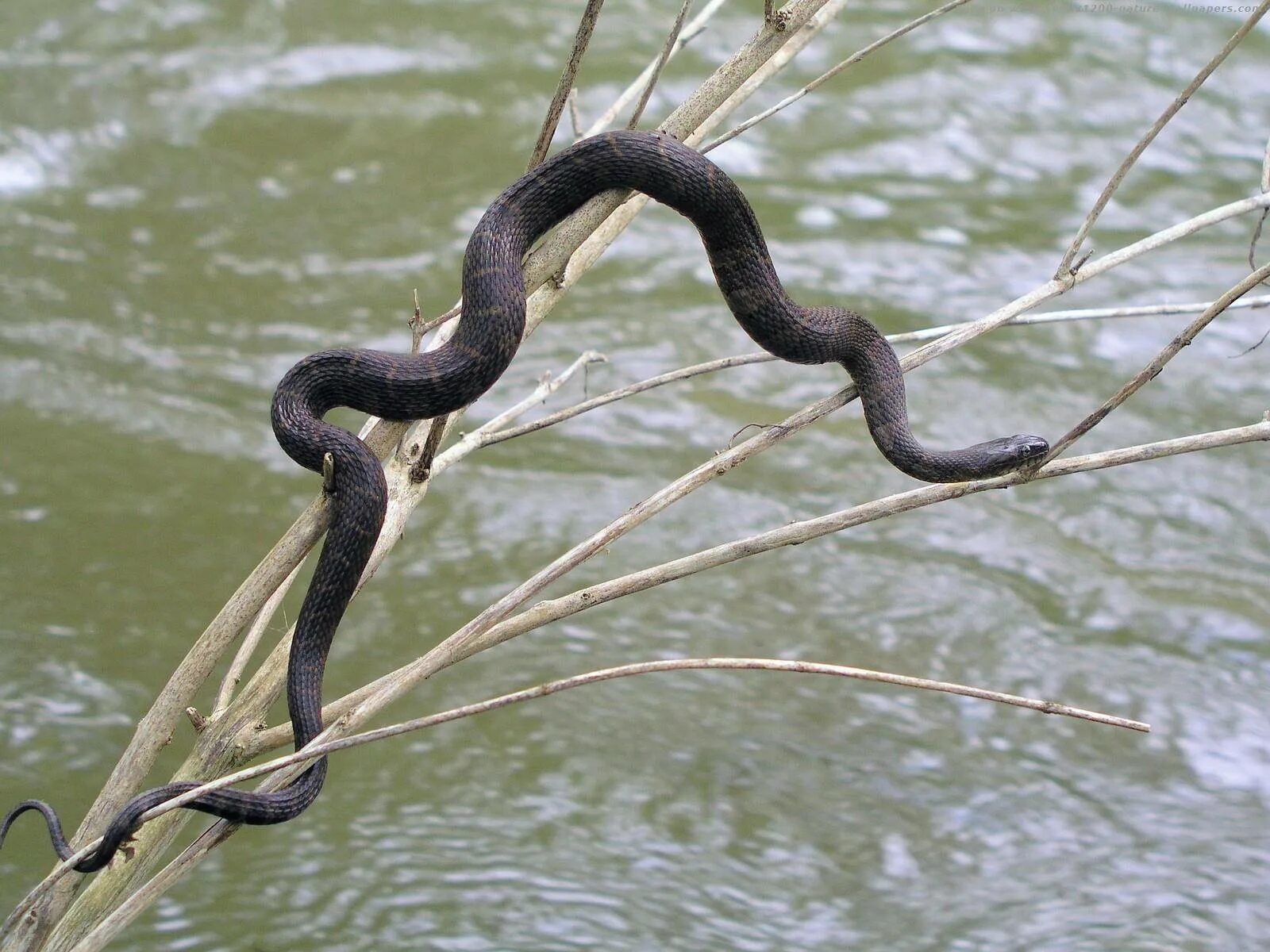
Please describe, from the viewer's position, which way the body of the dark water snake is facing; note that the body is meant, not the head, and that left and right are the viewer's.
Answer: facing to the right of the viewer

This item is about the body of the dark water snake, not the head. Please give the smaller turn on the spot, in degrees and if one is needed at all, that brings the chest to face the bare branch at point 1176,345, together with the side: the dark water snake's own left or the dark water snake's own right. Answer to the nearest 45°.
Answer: approximately 45° to the dark water snake's own right
